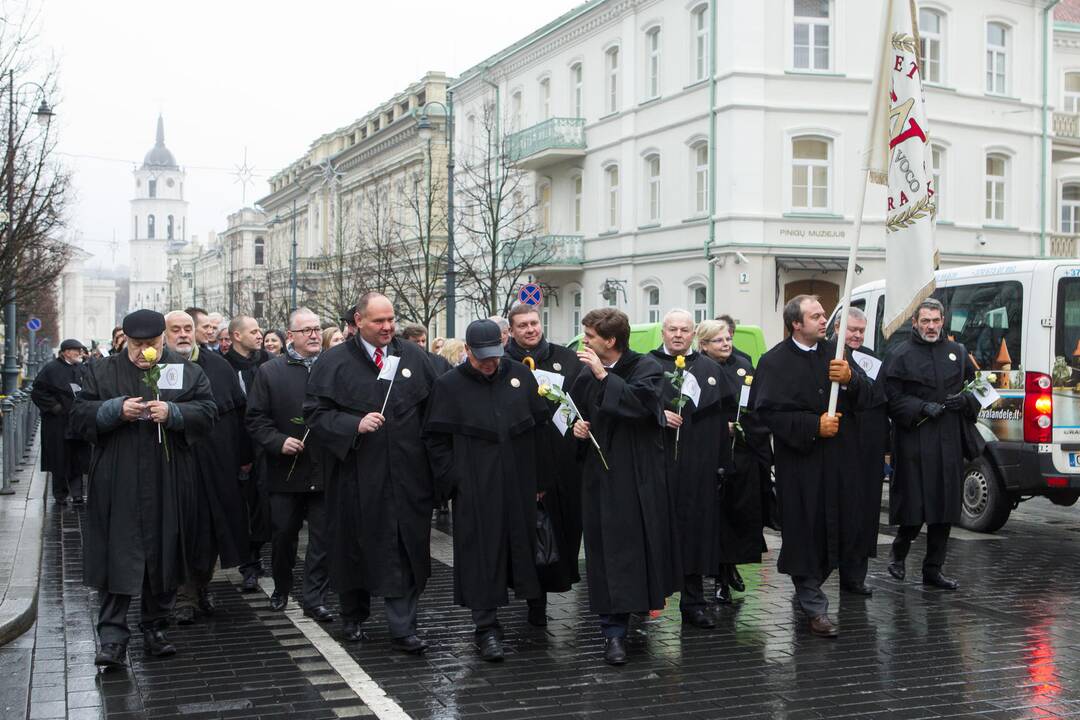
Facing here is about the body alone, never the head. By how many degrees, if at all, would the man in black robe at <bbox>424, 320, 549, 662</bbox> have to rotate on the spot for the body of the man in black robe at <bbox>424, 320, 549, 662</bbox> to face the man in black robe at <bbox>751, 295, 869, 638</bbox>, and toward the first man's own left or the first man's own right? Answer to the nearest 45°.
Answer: approximately 90° to the first man's own left

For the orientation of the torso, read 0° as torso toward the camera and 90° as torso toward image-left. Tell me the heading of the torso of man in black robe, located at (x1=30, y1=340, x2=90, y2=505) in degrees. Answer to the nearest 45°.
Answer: approximately 315°

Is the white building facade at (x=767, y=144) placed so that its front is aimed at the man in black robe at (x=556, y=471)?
yes

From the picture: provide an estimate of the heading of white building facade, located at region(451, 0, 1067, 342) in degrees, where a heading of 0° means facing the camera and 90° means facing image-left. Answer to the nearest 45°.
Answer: approximately 0°

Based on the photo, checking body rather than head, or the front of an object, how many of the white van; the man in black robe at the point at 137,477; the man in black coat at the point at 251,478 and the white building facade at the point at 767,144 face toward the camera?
3

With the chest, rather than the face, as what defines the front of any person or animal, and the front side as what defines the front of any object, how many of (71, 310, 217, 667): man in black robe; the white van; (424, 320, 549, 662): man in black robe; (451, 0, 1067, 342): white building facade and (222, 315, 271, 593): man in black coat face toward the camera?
4

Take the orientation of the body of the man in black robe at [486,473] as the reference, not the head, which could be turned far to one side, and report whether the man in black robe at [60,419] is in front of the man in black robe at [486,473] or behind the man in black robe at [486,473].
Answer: behind

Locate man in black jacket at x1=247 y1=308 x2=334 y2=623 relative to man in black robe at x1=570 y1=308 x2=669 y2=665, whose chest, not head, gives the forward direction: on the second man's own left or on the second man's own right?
on the second man's own right

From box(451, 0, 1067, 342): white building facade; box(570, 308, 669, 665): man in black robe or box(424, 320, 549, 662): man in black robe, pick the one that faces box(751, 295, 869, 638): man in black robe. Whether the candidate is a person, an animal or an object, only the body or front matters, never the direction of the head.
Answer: the white building facade

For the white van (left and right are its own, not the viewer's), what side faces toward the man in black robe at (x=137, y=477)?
left
